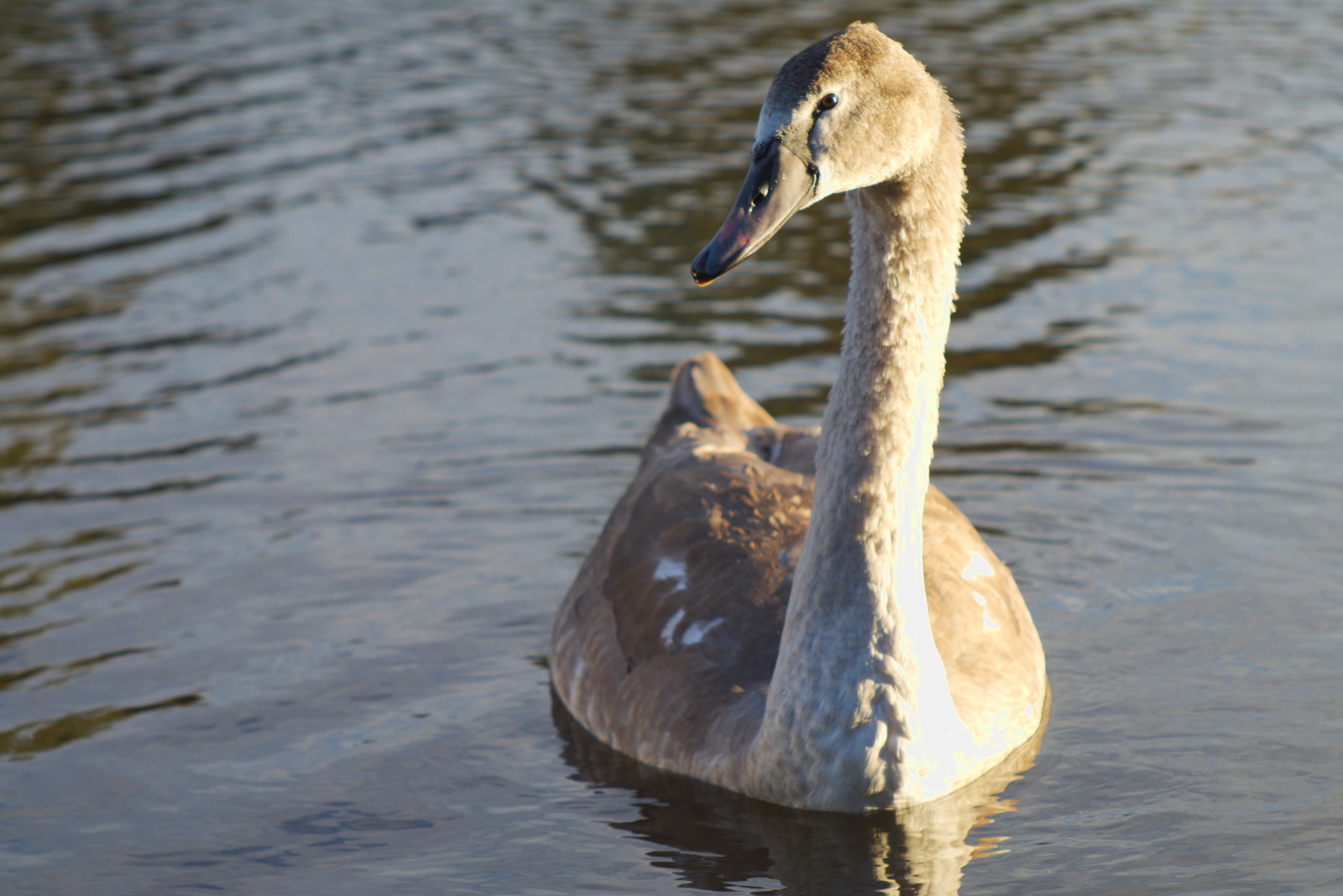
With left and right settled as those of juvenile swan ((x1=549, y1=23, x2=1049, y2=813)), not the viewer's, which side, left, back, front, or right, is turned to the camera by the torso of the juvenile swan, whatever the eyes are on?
front
